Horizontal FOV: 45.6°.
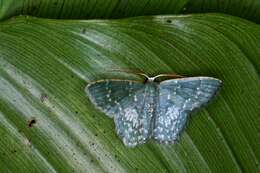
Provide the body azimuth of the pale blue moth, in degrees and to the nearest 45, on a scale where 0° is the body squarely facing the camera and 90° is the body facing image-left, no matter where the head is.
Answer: approximately 180°
